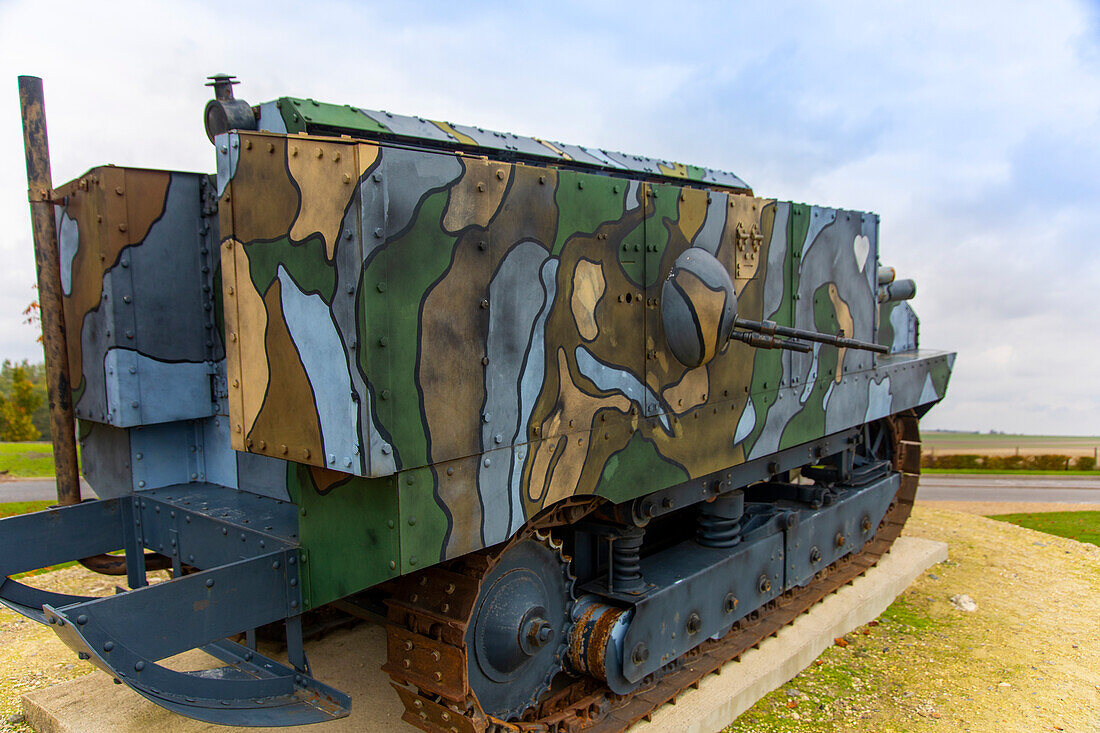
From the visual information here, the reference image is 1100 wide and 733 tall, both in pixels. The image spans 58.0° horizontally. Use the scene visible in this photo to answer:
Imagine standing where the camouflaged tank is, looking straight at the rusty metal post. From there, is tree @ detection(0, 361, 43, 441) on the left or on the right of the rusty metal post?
right

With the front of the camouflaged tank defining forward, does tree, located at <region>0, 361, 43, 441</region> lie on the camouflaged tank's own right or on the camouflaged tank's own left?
on the camouflaged tank's own left

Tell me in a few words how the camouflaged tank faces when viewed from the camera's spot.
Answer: facing away from the viewer and to the right of the viewer

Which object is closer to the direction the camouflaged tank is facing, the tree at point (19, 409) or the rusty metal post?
the tree
